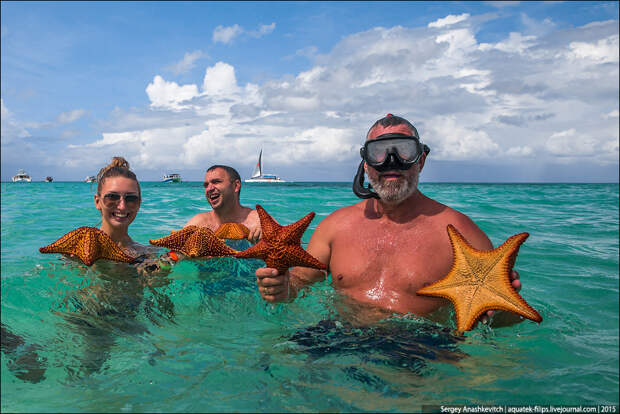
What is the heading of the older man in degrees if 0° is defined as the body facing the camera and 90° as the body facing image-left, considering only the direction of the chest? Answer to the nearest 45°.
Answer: approximately 0°

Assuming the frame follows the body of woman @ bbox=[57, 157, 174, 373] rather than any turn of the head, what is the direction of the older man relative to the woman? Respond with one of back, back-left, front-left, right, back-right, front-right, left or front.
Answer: front-left

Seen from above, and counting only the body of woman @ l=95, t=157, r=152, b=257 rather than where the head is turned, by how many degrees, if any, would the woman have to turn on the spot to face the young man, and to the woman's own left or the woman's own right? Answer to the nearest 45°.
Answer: approximately 135° to the woman's own left

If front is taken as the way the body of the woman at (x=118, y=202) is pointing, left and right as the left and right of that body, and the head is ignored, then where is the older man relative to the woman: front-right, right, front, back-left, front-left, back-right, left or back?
front-left

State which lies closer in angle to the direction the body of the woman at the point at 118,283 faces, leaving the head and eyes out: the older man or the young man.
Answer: the older man

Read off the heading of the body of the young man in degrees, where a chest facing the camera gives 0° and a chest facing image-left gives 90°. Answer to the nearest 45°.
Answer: approximately 45°

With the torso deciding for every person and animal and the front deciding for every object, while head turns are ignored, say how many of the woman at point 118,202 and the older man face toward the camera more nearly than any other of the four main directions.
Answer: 2
